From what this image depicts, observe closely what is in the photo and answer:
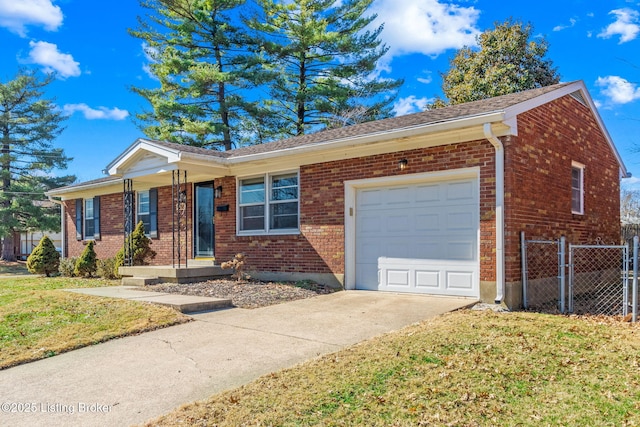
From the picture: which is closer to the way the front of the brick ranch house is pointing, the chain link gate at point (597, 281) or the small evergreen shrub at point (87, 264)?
the small evergreen shrub

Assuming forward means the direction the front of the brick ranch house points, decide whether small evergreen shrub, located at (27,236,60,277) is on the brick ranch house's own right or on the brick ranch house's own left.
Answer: on the brick ranch house's own right

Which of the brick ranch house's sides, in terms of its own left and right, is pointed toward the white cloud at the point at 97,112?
right

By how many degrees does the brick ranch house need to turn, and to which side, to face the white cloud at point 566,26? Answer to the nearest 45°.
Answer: approximately 180°

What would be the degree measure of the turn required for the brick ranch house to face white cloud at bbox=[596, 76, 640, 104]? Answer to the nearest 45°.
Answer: approximately 180°

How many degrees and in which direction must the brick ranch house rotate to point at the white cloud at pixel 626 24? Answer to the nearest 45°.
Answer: approximately 180°

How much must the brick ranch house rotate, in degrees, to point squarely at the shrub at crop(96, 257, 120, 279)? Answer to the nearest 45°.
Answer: approximately 90° to its right

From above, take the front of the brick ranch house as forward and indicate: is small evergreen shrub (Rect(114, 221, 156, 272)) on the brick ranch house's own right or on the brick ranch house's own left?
on the brick ranch house's own right

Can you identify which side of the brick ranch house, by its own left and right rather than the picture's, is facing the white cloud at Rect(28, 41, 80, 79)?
right

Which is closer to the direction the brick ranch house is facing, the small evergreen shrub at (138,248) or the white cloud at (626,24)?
the small evergreen shrub

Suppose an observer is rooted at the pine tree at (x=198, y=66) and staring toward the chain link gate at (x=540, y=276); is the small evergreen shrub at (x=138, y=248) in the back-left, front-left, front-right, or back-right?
front-right

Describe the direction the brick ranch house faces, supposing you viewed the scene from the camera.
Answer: facing the viewer and to the left of the viewer

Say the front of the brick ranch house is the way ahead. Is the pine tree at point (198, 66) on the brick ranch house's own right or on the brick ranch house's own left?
on the brick ranch house's own right

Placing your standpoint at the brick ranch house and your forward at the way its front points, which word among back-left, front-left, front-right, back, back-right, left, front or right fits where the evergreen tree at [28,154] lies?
right

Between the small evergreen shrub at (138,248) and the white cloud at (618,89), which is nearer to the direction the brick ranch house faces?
the small evergreen shrub

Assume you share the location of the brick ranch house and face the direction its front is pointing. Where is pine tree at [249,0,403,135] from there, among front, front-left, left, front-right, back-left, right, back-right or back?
back-right

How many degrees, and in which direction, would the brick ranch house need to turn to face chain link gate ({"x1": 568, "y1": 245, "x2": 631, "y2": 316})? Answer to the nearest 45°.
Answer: approximately 135° to its left
